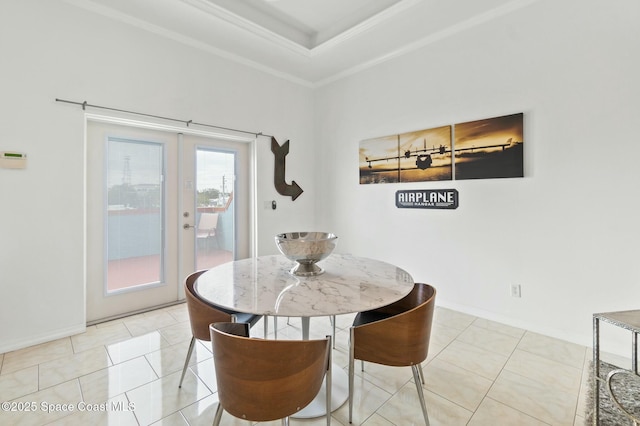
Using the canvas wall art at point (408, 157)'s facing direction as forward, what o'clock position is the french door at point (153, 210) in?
The french door is roughly at 1 o'clock from the canvas wall art.

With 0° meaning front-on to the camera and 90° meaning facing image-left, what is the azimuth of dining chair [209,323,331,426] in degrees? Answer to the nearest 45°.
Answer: approximately 225°

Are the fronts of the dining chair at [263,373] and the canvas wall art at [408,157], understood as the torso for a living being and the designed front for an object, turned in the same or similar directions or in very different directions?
very different directions

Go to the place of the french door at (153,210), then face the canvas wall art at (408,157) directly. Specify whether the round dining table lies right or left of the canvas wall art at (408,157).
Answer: right

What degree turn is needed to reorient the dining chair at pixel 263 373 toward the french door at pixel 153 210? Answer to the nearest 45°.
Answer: approximately 90° to its left

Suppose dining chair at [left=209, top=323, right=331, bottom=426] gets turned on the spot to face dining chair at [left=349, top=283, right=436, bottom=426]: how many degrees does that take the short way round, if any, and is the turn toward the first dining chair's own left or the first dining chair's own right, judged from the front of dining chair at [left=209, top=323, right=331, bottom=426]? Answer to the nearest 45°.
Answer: approximately 45° to the first dining chair's own right

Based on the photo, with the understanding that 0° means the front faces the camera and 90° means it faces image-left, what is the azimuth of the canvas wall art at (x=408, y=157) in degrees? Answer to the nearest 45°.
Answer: approximately 45°

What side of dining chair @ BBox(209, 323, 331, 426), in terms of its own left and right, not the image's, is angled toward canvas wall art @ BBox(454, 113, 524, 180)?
front
